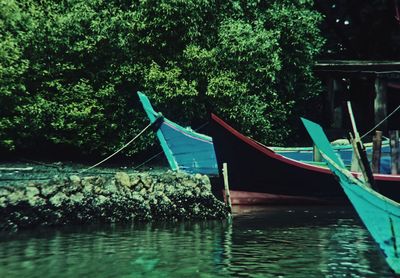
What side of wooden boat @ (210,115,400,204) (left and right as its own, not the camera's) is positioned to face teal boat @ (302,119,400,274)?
left

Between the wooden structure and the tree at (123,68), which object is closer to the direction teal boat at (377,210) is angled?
the tree

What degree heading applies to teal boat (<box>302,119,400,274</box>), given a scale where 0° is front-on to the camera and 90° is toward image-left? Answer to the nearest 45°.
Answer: approximately 90°

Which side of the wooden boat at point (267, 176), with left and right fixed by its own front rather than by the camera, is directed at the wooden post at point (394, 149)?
back

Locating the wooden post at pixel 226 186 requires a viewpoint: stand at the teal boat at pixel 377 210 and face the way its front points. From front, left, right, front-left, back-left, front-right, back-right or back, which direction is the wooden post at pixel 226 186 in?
front-right

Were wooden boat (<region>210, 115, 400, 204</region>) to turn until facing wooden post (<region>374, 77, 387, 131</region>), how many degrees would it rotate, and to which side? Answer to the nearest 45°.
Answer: approximately 135° to its right

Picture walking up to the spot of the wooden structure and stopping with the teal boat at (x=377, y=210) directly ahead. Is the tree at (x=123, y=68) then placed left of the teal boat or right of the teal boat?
right

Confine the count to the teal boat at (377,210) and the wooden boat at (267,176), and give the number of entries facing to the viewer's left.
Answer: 2

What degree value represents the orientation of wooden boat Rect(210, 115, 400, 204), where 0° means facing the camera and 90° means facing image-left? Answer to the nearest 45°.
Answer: approximately 90°

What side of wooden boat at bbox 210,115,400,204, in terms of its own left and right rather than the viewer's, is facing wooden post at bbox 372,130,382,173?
back
